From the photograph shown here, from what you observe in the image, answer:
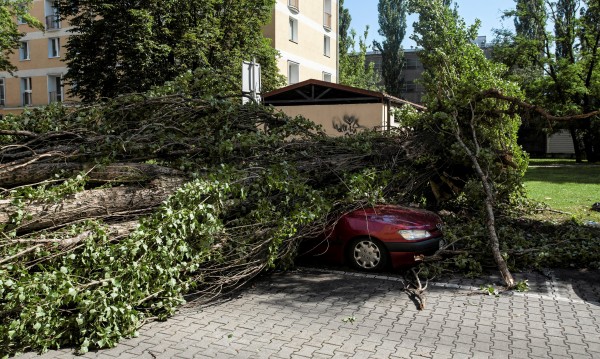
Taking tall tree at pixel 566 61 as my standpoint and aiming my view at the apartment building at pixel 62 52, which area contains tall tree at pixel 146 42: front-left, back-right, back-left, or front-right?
front-left

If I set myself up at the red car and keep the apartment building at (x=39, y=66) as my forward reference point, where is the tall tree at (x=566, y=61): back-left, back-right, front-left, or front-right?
front-right

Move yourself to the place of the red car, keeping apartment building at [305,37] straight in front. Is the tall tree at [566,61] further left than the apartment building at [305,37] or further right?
right

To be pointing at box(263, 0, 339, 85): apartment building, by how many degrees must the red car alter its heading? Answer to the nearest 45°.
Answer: approximately 135° to its left

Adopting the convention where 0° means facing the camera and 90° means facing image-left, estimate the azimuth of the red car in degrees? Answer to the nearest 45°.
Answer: approximately 315°

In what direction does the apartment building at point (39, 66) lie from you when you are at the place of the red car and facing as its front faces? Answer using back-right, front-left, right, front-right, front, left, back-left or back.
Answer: back

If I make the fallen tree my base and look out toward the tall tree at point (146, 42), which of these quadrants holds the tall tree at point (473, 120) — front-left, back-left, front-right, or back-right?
front-right

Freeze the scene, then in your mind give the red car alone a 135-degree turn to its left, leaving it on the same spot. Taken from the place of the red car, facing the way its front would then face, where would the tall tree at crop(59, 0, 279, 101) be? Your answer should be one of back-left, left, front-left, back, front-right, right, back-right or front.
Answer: front-left

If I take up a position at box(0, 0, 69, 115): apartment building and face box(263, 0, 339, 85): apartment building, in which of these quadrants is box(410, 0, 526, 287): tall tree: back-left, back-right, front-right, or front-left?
front-right

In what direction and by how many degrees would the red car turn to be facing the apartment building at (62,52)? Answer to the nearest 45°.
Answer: approximately 180°

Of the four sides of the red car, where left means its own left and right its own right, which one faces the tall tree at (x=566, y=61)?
left
